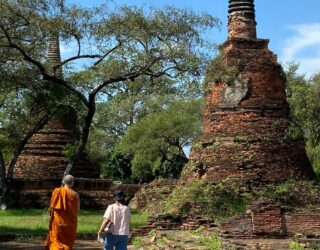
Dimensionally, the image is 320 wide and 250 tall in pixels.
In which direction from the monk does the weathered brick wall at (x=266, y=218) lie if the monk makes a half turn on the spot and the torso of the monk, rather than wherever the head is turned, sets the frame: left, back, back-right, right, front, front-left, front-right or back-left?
back-left

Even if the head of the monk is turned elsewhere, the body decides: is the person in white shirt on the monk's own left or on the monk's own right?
on the monk's own right

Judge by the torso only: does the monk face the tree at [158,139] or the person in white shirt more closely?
the tree

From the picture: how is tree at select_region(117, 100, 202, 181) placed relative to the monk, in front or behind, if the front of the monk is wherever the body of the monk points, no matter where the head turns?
in front

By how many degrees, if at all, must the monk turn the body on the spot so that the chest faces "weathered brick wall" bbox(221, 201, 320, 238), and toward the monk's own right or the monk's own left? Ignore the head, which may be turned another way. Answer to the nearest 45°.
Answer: approximately 45° to the monk's own right

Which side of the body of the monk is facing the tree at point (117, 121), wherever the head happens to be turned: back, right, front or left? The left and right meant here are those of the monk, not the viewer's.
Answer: front

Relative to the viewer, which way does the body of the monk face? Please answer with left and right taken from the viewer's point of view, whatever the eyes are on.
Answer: facing away from the viewer

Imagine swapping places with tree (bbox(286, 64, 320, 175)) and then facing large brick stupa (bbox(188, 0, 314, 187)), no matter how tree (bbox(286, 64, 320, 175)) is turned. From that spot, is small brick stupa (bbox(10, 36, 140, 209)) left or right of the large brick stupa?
right

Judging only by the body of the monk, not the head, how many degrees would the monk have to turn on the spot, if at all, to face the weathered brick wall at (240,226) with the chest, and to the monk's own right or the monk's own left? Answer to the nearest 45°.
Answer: approximately 45° to the monk's own right
